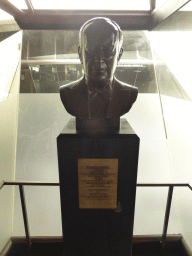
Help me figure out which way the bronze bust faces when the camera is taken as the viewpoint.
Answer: facing the viewer

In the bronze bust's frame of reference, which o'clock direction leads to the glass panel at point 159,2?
The glass panel is roughly at 7 o'clock from the bronze bust.
